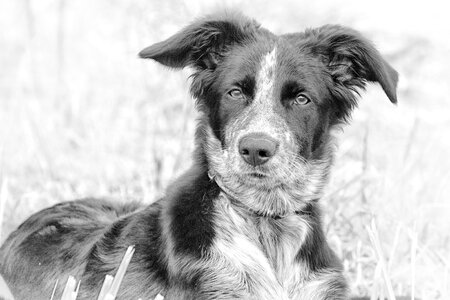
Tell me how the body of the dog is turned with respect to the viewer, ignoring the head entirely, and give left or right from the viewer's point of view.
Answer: facing the viewer and to the right of the viewer

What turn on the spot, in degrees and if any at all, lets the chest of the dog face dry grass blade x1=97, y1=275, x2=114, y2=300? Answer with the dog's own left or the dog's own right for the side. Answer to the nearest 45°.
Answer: approximately 90° to the dog's own right
